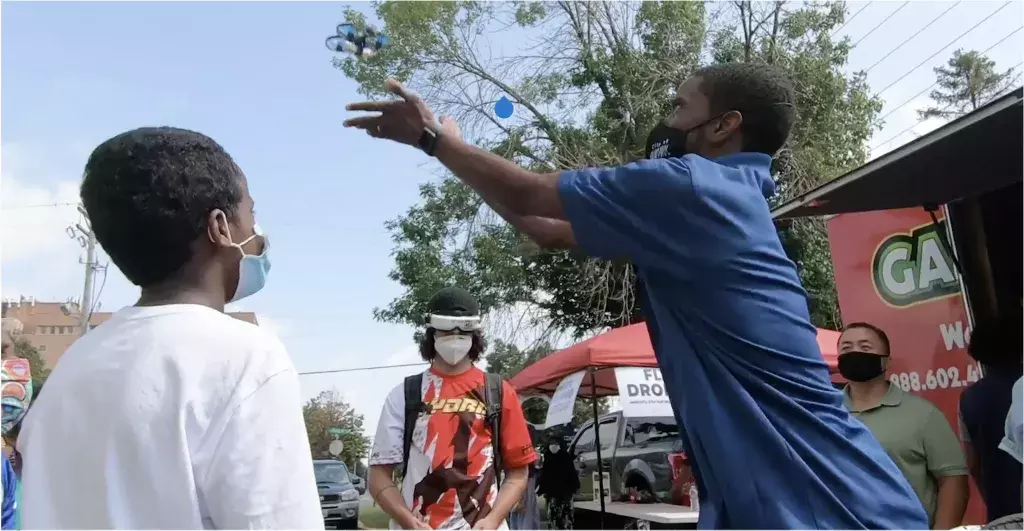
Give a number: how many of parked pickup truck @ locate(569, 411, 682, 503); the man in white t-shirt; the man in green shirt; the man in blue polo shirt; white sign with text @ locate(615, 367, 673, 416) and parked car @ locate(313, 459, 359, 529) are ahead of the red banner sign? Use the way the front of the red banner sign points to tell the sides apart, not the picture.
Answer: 3

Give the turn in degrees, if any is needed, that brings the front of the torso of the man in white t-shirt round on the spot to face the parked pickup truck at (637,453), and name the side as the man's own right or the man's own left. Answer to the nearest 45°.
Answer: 0° — they already face it

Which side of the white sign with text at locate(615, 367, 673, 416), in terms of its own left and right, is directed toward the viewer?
front

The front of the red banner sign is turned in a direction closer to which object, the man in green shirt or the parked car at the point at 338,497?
the man in green shirt

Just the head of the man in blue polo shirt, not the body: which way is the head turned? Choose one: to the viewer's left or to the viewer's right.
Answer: to the viewer's left

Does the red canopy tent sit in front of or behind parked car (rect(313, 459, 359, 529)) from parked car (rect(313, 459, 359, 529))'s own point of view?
in front

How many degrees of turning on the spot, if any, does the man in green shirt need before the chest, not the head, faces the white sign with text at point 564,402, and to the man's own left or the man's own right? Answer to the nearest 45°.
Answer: approximately 90° to the man's own right

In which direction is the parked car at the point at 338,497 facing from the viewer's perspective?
toward the camera

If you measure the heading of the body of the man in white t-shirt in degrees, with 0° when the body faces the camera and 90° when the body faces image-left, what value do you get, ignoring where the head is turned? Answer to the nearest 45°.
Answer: approximately 225°

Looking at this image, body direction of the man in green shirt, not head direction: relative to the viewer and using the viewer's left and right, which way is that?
facing the viewer and to the left of the viewer

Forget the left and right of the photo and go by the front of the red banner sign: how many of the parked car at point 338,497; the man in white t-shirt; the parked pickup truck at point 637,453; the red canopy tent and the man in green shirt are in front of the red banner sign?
2

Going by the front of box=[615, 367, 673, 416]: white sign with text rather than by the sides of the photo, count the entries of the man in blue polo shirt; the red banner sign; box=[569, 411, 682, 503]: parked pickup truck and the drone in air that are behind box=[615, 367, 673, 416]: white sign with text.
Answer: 1

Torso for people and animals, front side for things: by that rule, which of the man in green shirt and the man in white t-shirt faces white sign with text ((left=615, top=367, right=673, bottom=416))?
the man in white t-shirt

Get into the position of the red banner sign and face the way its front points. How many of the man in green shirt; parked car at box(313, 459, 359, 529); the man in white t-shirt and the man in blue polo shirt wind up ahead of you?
3
